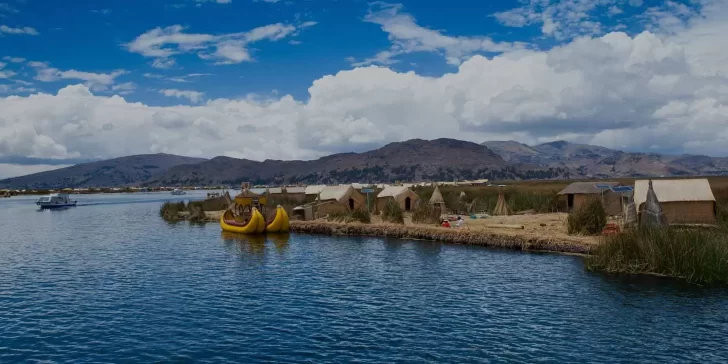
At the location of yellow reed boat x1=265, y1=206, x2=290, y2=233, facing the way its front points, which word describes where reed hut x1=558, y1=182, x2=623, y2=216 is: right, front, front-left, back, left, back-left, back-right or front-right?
front-left

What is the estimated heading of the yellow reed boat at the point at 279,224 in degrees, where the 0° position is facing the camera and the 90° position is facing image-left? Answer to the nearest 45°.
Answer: approximately 315°
